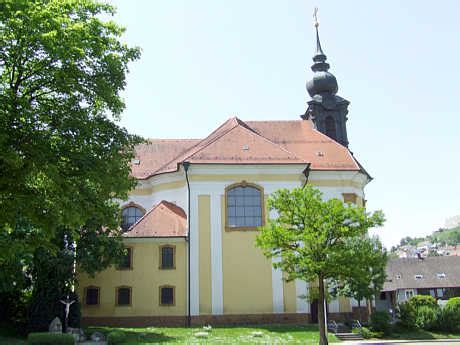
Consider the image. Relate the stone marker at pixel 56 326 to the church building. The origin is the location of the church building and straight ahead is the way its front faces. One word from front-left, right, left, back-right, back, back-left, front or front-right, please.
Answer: back-right

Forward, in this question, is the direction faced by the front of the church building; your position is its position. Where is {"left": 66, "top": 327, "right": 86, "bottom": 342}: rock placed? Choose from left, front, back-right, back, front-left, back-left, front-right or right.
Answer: back-right

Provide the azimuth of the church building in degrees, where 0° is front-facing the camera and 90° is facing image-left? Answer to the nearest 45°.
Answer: approximately 270°

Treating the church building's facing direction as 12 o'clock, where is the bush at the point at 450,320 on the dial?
The bush is roughly at 12 o'clock from the church building.

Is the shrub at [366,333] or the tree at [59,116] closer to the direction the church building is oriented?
the shrub

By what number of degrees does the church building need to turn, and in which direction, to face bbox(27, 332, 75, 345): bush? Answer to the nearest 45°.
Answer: approximately 135° to its right

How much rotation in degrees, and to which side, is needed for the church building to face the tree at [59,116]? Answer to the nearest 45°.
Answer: approximately 90° to its right

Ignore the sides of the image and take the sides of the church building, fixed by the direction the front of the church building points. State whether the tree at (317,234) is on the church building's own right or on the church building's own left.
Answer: on the church building's own right
